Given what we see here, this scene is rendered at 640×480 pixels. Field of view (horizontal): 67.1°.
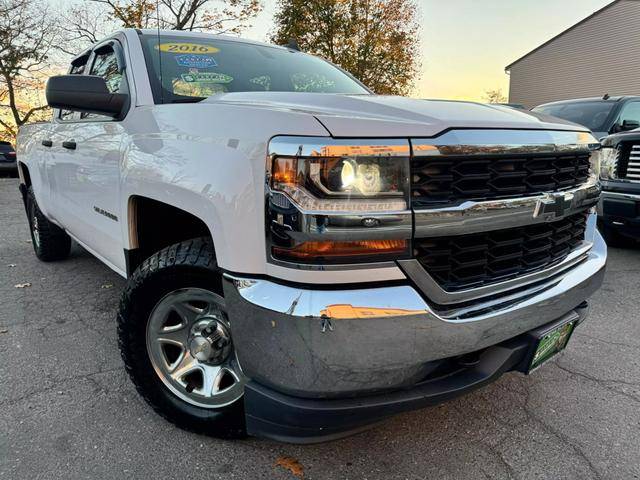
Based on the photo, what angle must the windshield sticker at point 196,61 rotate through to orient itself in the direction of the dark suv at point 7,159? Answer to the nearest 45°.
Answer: approximately 180°

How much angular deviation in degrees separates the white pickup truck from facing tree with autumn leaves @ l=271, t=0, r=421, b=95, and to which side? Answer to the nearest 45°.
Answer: approximately 135° to its left

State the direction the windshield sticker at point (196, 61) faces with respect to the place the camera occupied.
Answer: facing the viewer and to the right of the viewer

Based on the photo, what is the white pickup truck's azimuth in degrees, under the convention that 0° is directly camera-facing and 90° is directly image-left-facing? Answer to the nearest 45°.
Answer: approximately 315°

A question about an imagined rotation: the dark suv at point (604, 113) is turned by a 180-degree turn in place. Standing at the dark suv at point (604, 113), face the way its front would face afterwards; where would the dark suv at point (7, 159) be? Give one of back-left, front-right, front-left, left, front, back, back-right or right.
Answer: back-left

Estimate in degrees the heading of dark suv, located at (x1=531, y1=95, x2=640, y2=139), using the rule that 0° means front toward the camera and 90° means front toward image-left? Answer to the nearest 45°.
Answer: approximately 45°

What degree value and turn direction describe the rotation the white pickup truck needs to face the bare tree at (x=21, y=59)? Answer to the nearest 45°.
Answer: approximately 180°

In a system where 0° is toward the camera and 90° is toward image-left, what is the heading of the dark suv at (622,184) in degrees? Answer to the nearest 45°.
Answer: approximately 45°

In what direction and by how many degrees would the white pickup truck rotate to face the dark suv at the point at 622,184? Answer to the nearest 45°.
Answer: approximately 90° to its left
